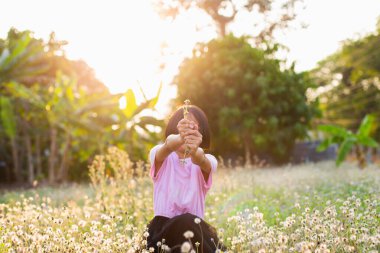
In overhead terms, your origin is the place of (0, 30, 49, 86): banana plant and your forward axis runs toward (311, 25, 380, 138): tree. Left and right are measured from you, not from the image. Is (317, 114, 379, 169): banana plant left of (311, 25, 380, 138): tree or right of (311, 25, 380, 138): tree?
right

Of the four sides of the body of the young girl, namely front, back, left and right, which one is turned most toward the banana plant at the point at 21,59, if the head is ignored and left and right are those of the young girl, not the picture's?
back

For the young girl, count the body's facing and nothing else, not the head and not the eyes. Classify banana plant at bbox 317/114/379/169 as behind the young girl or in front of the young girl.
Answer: behind

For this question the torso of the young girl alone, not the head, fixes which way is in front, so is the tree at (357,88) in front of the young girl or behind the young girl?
behind

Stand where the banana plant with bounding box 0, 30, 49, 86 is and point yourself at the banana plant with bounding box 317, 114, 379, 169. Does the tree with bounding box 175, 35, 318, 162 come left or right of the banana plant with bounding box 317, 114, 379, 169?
left

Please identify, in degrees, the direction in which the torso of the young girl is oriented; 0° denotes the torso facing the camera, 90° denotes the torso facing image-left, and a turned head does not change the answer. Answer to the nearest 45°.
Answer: approximately 0°

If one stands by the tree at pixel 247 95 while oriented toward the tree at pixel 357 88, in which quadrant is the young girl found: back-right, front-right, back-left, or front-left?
back-right

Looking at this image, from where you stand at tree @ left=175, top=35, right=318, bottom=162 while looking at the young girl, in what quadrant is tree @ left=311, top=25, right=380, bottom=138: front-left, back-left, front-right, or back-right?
back-left

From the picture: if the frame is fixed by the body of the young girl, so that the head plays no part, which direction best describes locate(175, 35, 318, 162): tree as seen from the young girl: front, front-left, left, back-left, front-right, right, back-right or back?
back
